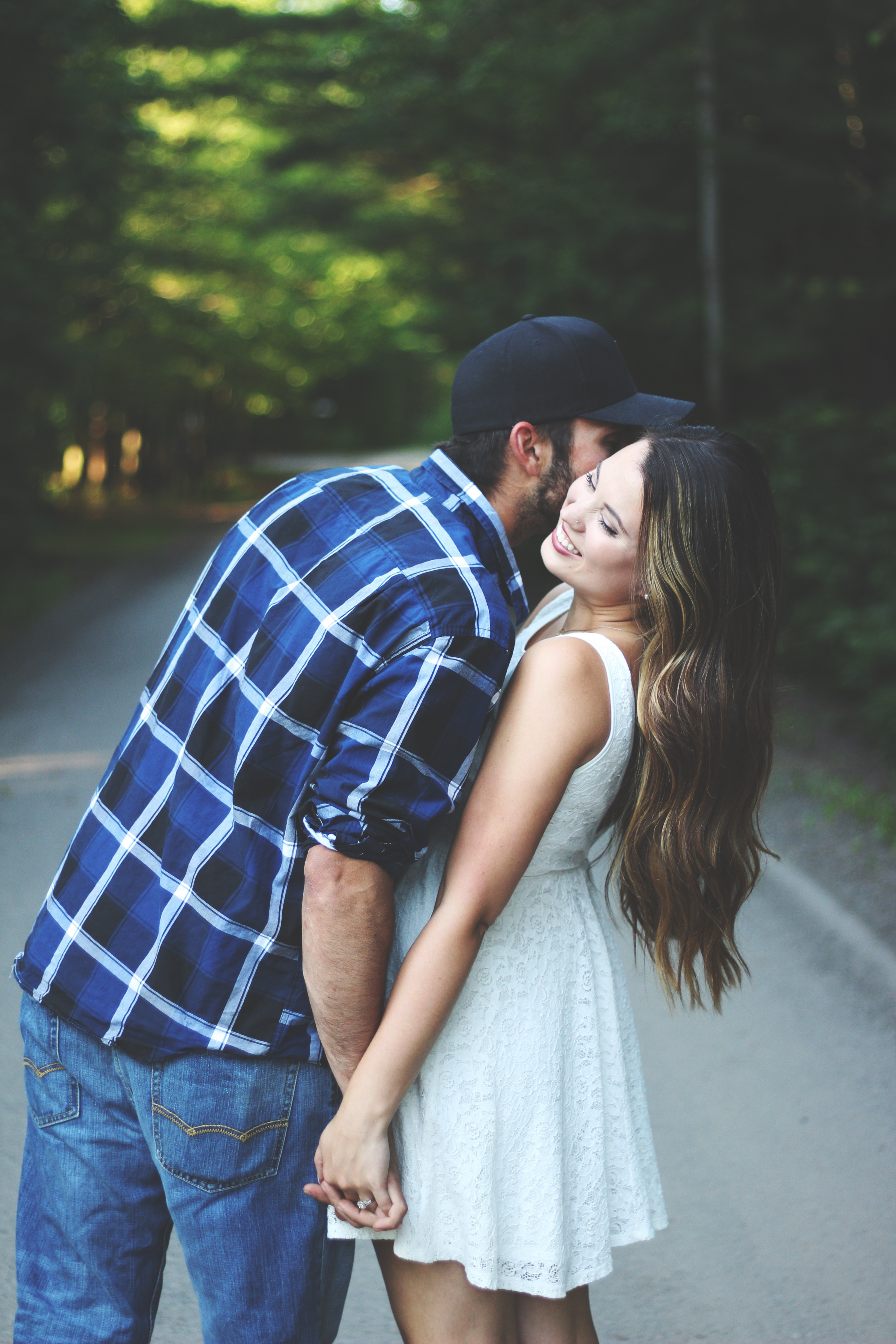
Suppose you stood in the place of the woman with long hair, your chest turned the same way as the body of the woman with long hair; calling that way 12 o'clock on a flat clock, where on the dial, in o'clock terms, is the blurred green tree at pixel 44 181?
The blurred green tree is roughly at 2 o'clock from the woman with long hair.

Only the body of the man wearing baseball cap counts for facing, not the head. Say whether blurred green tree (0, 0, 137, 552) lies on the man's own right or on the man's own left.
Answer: on the man's own left

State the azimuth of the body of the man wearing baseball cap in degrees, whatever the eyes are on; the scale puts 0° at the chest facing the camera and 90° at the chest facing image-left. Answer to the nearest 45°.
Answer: approximately 225°

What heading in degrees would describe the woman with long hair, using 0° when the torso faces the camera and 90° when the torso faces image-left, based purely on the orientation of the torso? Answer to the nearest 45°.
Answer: approximately 90°
